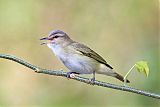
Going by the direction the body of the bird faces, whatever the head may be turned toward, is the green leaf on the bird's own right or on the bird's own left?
on the bird's own left

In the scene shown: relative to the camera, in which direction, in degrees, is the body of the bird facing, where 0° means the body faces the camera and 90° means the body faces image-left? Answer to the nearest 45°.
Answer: approximately 90°
